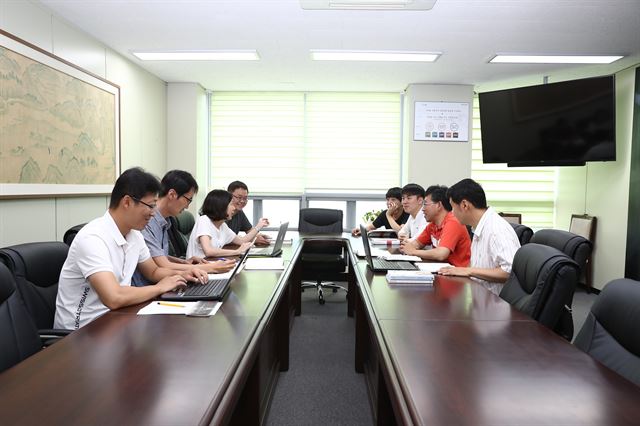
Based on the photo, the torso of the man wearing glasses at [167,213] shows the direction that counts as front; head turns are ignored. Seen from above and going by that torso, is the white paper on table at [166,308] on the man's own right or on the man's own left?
on the man's own right

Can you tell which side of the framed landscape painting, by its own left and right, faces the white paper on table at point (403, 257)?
front

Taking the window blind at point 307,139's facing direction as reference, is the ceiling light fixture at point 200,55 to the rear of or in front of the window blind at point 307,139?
in front

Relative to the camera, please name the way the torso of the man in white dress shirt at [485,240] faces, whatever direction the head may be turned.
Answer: to the viewer's left

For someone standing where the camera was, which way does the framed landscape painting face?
facing the viewer and to the right of the viewer

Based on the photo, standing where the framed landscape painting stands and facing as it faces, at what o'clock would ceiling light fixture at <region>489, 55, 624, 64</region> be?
The ceiling light fixture is roughly at 11 o'clock from the framed landscape painting.

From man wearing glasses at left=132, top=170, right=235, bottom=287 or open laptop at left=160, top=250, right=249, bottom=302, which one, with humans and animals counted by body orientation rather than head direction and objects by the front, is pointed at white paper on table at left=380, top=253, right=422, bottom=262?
the man wearing glasses

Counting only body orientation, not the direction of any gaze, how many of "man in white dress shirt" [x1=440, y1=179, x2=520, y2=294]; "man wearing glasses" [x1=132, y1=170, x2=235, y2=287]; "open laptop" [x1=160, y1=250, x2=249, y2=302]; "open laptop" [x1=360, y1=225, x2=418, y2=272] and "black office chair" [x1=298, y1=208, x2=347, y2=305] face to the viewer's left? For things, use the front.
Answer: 2

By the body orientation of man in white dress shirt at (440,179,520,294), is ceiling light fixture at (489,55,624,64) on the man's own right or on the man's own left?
on the man's own right

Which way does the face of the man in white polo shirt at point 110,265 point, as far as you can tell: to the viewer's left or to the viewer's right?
to the viewer's right

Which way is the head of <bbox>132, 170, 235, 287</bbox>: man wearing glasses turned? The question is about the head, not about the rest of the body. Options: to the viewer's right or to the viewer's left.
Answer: to the viewer's right

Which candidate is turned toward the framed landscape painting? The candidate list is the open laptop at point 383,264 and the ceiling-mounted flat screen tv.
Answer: the ceiling-mounted flat screen tv

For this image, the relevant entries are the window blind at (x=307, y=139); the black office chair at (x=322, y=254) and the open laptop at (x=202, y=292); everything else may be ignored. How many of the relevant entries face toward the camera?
2

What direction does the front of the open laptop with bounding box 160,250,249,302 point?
to the viewer's left

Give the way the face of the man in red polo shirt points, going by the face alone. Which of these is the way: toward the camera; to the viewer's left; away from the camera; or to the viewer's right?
to the viewer's left
